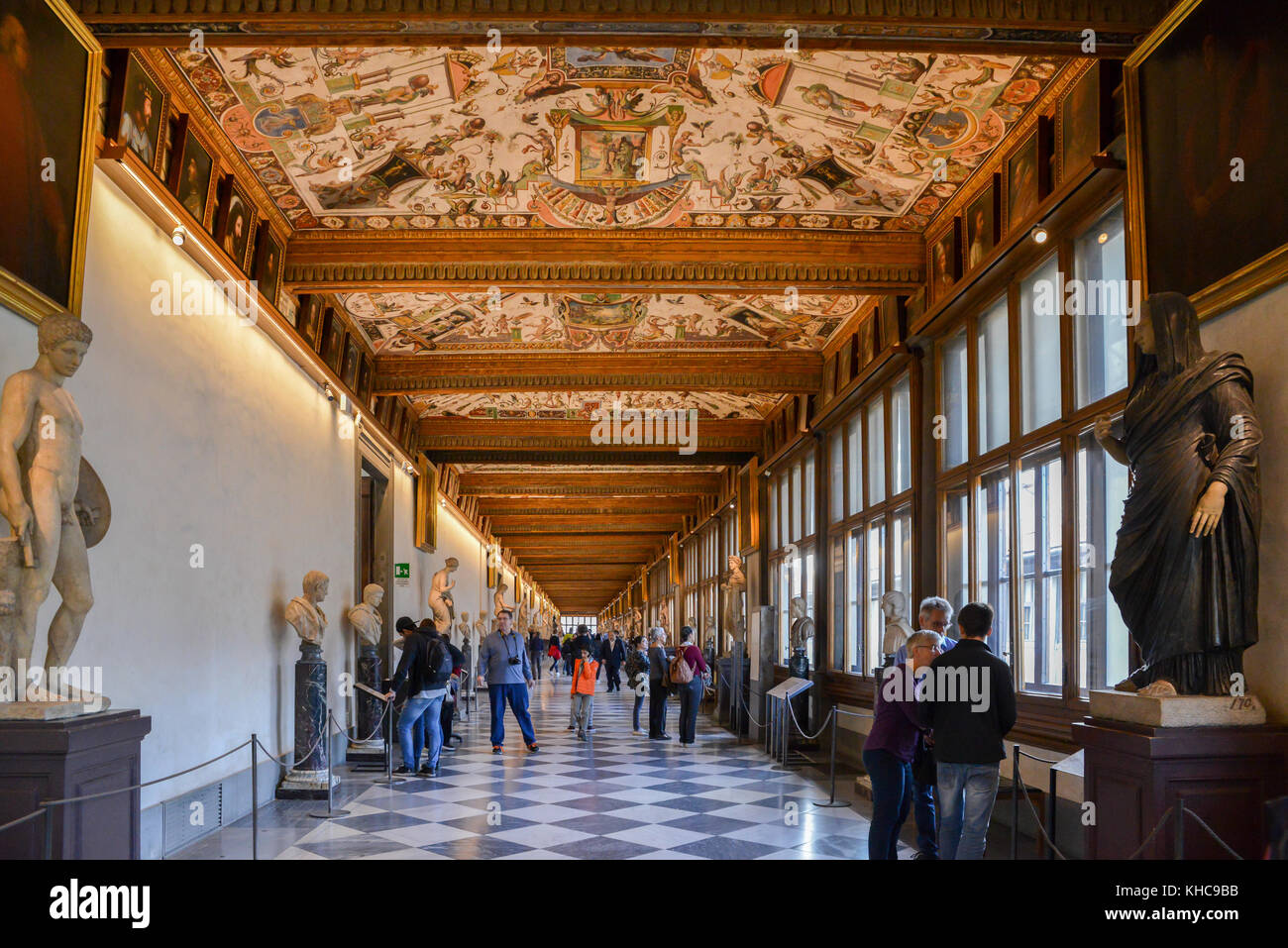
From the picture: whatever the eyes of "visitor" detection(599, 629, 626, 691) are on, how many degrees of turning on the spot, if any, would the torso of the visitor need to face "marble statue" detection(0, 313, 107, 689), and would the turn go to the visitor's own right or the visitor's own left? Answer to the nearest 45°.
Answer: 0° — they already face it

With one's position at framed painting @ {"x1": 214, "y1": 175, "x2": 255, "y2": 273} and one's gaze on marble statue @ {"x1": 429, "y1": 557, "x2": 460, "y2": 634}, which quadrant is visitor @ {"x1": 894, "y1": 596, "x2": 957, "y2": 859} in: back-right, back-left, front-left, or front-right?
back-right

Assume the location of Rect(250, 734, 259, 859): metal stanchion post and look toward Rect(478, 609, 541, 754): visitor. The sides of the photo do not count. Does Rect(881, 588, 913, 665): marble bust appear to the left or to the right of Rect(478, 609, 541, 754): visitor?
right

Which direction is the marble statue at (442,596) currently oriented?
to the viewer's right

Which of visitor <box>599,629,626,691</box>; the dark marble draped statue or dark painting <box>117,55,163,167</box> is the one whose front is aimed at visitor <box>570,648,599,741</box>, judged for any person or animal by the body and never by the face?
visitor <box>599,629,626,691</box>

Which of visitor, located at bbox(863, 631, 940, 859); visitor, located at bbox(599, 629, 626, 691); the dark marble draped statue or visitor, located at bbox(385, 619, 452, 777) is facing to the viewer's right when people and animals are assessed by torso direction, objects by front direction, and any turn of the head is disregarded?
visitor, located at bbox(863, 631, 940, 859)

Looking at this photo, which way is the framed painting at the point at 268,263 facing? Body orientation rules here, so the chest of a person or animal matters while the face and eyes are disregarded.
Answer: to the viewer's right

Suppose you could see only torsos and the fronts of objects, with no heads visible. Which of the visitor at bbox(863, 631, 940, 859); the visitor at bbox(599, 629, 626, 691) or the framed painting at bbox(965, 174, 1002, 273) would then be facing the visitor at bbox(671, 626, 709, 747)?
the visitor at bbox(599, 629, 626, 691)

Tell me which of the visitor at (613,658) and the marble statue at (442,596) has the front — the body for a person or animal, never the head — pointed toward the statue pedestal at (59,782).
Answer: the visitor

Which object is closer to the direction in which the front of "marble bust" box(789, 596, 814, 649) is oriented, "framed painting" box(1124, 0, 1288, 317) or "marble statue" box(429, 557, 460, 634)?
the marble statue

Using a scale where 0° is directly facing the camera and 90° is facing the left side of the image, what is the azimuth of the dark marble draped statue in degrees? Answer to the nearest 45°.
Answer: approximately 45°

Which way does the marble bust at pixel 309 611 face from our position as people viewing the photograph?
facing to the right of the viewer

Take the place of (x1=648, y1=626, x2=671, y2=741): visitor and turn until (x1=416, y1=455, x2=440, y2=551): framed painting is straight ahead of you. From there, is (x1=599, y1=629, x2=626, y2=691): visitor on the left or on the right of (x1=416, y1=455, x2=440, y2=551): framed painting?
right

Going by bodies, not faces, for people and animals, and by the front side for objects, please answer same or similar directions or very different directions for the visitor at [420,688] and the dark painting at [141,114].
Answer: very different directions

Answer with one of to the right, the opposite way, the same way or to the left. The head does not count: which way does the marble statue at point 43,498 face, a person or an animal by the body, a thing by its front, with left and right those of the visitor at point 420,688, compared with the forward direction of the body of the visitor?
the opposite way

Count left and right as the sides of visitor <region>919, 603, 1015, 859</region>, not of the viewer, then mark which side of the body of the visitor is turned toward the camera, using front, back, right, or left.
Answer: back

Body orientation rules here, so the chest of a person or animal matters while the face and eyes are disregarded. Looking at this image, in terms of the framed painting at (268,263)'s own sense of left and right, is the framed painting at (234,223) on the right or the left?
on its right
